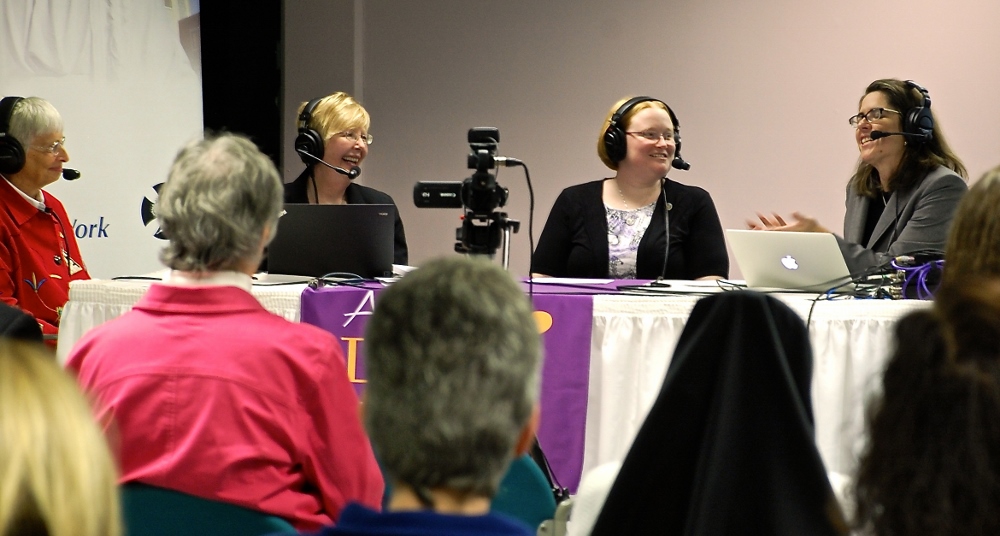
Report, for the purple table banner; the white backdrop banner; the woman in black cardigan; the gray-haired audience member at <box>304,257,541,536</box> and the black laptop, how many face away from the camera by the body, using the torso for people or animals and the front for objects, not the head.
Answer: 2

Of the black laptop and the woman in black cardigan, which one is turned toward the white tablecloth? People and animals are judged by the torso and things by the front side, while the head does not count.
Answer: the woman in black cardigan

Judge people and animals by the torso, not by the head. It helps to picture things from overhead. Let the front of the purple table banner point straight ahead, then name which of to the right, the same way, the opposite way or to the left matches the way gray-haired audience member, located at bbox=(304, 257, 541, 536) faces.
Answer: the opposite way

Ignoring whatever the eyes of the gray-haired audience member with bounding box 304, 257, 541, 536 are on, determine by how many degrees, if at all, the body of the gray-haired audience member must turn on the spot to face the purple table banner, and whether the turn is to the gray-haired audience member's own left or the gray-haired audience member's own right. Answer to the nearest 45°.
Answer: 0° — they already face it

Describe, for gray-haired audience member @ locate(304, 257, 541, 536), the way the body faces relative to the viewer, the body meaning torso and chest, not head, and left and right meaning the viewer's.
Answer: facing away from the viewer

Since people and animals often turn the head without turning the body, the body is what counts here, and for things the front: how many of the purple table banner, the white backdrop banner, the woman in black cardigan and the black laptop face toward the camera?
3

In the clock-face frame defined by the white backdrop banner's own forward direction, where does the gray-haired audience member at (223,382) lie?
The gray-haired audience member is roughly at 12 o'clock from the white backdrop banner.

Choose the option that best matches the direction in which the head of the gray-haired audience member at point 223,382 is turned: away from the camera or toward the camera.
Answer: away from the camera

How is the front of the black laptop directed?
away from the camera

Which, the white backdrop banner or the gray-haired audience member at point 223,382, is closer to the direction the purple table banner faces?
the gray-haired audience member
